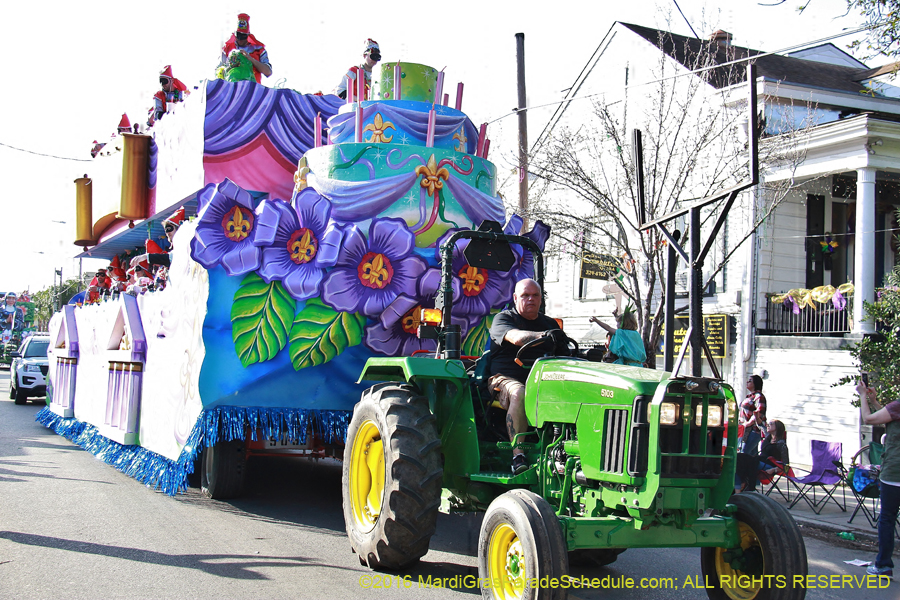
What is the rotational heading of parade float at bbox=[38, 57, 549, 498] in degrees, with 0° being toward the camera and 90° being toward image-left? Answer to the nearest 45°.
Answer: approximately 315°

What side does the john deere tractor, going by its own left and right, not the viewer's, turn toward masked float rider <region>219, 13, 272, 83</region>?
back

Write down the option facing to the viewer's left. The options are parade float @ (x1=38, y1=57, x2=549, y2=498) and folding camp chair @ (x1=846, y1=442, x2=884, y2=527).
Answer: the folding camp chair

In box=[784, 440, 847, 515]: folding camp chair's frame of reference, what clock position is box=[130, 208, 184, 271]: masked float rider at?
The masked float rider is roughly at 1 o'clock from the folding camp chair.

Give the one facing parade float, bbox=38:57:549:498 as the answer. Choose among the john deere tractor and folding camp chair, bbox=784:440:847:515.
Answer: the folding camp chair

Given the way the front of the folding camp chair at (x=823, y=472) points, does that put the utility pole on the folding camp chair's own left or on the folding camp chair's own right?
on the folding camp chair's own right

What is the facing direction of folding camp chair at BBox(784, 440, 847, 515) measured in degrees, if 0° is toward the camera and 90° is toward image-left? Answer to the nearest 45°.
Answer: approximately 45°

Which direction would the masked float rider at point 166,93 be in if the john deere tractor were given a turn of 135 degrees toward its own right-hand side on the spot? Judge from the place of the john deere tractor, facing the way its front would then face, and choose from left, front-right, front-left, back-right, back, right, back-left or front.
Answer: front-right

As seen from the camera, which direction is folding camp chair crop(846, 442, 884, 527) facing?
to the viewer's left
